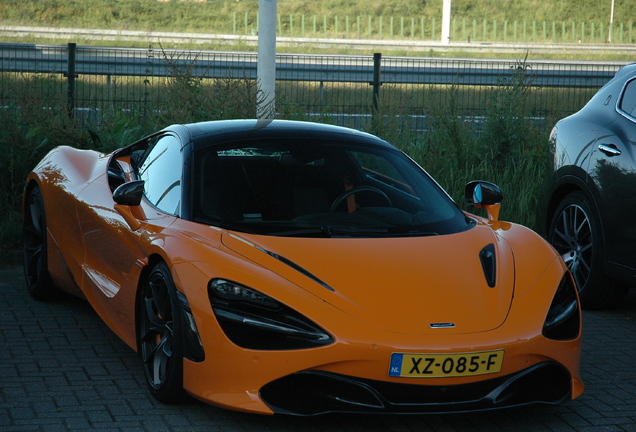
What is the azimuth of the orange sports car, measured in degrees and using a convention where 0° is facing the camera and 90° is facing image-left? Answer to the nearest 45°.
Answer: approximately 315°

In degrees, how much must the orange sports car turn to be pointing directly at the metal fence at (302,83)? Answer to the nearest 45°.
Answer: approximately 135° to its left

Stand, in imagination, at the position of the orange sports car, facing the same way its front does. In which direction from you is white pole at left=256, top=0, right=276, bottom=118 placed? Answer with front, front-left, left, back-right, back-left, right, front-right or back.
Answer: back-left

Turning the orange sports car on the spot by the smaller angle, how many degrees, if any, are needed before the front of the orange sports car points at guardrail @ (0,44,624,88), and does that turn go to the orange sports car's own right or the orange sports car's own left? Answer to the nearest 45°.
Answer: approximately 135° to the orange sports car's own left
